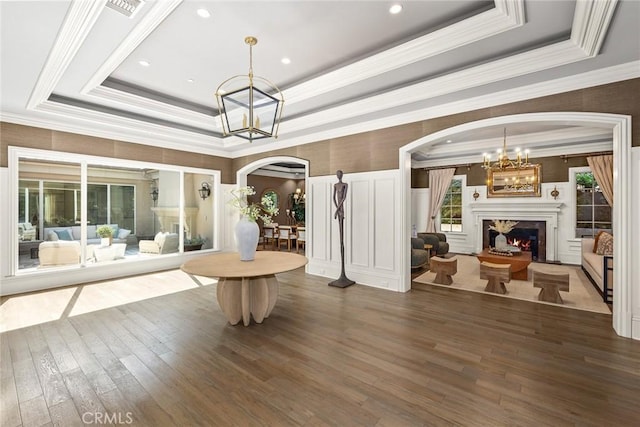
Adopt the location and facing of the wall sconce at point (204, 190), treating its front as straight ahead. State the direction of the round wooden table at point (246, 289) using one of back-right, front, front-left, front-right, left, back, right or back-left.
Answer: front-left

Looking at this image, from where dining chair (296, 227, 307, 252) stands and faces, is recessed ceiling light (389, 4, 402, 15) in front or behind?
behind

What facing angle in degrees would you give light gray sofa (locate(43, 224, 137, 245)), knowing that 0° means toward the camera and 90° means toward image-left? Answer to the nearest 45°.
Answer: approximately 0°

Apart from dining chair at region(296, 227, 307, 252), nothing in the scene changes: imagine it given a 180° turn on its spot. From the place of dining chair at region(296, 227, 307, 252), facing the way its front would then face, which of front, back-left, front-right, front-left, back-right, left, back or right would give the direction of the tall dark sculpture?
front

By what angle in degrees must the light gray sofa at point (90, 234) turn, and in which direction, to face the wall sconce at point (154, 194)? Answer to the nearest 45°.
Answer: approximately 90° to its left

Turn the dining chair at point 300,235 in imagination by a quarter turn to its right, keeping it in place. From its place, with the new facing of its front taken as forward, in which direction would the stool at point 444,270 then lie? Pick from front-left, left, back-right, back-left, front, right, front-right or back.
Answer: front-right

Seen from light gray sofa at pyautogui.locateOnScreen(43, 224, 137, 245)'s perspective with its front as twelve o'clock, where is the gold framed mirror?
The gold framed mirror is roughly at 10 o'clock from the light gray sofa.

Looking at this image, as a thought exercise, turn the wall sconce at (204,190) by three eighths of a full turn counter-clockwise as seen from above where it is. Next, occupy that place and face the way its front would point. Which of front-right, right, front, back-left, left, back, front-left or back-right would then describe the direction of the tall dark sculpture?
front-right

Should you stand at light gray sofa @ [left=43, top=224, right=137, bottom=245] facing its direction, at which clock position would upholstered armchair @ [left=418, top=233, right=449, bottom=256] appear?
The upholstered armchair is roughly at 10 o'clock from the light gray sofa.

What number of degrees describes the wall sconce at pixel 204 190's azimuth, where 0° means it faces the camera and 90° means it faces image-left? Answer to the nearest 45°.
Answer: approximately 45°

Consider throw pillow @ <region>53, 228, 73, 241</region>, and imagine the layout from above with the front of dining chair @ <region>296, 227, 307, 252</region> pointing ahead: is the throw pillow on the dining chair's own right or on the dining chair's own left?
on the dining chair's own left

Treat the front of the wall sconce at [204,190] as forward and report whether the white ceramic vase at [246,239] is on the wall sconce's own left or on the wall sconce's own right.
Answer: on the wall sconce's own left
